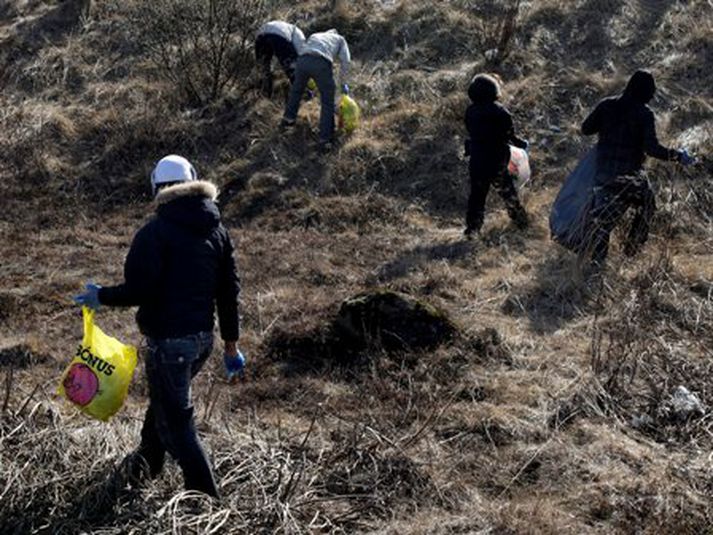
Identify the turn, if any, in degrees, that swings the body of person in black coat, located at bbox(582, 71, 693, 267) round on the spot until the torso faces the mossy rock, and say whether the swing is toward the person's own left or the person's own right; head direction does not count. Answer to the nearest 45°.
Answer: approximately 180°

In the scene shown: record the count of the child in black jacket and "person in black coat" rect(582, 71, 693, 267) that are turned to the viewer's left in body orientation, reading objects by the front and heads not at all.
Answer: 0

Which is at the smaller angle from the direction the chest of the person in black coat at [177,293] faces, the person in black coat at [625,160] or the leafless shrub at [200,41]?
the leafless shrub

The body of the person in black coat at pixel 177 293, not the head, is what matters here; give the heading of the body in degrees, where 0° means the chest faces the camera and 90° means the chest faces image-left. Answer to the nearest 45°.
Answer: approximately 135°

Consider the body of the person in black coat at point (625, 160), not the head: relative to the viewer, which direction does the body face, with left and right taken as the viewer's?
facing away from the viewer and to the right of the viewer

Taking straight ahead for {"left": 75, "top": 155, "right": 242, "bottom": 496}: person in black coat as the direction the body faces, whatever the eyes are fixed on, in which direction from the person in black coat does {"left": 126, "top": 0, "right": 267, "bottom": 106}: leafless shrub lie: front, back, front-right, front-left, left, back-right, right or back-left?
front-right

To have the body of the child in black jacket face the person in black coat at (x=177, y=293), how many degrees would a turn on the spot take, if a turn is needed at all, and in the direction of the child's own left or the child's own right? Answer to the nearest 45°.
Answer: approximately 135° to the child's own right

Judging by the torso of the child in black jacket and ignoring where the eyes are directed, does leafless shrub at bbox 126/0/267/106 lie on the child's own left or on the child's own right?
on the child's own left

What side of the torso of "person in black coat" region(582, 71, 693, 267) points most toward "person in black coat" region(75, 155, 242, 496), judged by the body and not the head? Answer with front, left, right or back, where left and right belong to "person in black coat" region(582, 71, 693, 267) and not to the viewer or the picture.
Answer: back

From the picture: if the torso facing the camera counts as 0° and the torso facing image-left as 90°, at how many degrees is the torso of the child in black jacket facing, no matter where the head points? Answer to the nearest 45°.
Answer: approximately 225°

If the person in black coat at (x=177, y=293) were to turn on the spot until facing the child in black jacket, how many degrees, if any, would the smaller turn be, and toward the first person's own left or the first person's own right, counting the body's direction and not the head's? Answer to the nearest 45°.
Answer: approximately 90° to the first person's own right

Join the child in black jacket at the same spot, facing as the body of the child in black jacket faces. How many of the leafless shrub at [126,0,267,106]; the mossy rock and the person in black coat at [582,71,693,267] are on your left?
1

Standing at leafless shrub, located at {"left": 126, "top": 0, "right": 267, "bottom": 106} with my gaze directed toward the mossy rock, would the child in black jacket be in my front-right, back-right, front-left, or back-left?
front-left

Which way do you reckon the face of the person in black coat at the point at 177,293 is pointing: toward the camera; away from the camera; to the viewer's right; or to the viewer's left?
away from the camera
